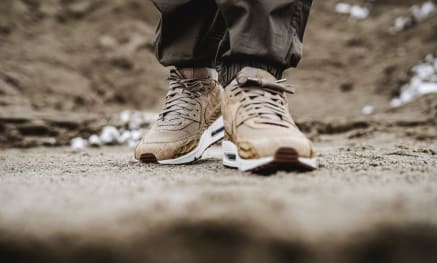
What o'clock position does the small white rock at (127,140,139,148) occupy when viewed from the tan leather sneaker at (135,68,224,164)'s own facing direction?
The small white rock is roughly at 4 o'clock from the tan leather sneaker.

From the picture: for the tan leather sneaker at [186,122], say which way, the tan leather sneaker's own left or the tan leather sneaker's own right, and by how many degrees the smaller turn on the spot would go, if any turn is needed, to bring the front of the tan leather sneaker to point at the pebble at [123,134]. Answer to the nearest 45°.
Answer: approximately 135° to the tan leather sneaker's own right

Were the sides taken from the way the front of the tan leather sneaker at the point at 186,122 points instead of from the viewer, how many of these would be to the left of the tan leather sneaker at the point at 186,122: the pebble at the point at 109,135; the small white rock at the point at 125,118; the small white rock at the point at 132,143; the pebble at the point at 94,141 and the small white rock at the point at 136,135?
0

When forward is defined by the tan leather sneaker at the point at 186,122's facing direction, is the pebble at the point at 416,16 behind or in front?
behind

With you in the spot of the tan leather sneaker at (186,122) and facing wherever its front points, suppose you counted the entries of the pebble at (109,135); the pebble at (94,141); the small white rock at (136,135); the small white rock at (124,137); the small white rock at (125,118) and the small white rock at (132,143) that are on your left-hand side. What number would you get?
0

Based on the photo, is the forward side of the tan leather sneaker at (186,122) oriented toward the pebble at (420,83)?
no

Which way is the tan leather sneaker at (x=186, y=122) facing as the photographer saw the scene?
facing the viewer and to the left of the viewer

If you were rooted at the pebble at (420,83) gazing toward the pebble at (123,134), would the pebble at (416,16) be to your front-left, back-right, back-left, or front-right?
back-right

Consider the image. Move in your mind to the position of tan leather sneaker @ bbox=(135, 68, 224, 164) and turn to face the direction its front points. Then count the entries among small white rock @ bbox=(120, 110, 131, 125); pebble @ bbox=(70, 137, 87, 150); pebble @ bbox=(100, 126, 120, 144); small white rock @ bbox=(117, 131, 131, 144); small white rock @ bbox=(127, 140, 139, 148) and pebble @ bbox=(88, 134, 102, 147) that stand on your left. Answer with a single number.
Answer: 0

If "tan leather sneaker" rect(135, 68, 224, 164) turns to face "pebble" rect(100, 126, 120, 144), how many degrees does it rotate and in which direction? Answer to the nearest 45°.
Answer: approximately 135° to its right

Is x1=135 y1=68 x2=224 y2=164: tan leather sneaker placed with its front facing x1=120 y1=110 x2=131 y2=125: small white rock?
no

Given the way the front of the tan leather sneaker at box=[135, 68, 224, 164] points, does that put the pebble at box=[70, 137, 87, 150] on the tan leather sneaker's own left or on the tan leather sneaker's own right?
on the tan leather sneaker's own right

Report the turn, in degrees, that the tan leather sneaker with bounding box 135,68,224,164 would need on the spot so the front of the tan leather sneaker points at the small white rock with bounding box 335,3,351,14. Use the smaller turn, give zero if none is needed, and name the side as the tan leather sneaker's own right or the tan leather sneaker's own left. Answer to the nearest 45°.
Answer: approximately 180°

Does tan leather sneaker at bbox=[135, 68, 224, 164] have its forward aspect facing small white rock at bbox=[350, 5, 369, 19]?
no
